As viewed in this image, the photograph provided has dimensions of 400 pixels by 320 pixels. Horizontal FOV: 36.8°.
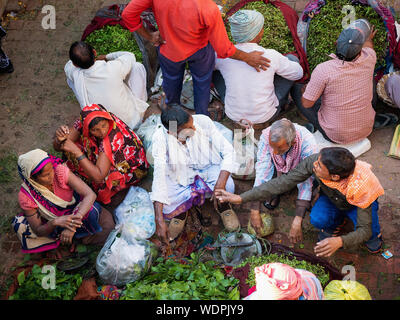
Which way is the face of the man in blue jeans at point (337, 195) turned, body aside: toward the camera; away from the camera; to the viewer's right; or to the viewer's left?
to the viewer's left

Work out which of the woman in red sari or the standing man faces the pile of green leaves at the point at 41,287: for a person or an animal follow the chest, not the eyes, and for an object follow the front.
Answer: the woman in red sari

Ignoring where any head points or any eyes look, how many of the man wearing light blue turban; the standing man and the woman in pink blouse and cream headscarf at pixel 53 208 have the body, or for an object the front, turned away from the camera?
2

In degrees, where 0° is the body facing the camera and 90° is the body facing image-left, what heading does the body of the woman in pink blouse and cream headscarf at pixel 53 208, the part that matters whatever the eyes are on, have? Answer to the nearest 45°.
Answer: approximately 315°

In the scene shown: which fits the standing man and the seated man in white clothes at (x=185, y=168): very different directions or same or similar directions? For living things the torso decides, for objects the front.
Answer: very different directions

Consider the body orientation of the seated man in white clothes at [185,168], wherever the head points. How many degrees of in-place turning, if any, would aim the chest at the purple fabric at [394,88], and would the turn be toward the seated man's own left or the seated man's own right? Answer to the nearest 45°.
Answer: approximately 90° to the seated man's own left

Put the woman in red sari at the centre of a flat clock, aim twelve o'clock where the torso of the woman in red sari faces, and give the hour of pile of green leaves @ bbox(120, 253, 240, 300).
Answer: The pile of green leaves is roughly at 10 o'clock from the woman in red sari.

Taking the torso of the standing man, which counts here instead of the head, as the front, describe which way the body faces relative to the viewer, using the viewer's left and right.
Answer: facing away from the viewer
